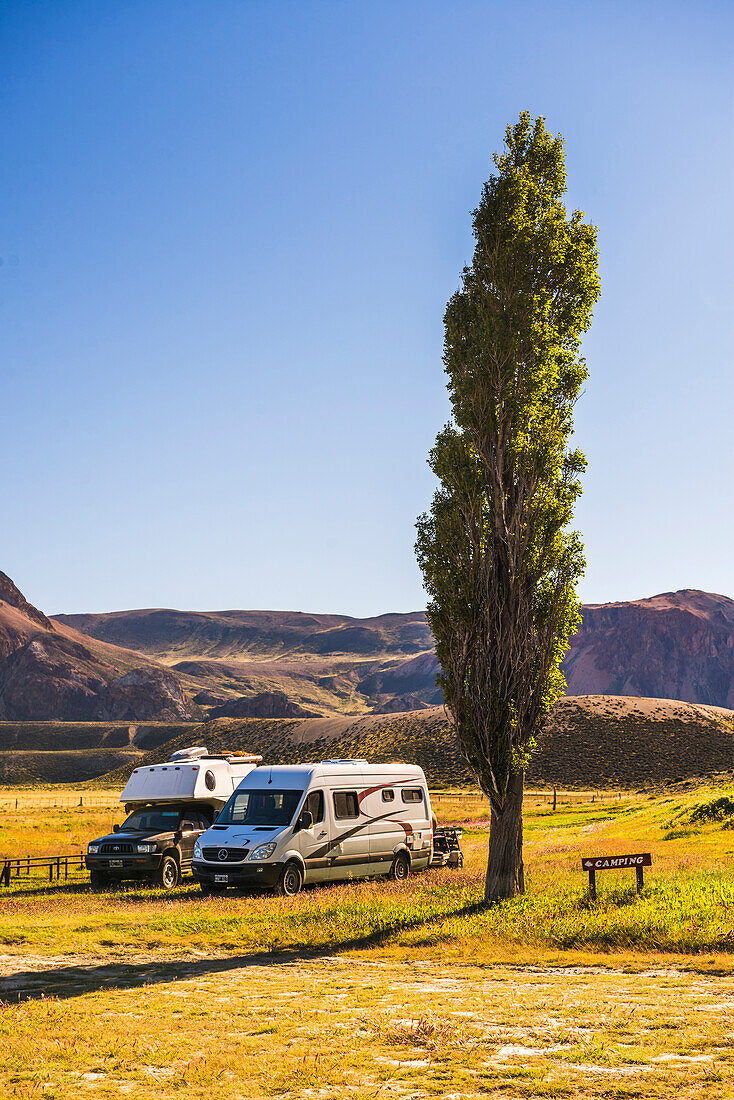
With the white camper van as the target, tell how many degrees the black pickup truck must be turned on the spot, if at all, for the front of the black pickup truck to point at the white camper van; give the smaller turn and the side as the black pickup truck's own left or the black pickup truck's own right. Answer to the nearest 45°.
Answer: approximately 90° to the black pickup truck's own left

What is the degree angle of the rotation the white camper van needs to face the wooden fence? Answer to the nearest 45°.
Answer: approximately 90° to its right

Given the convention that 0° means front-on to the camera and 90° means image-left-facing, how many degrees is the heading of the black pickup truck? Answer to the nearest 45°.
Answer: approximately 45°

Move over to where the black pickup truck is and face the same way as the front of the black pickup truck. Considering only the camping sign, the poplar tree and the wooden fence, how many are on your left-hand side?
2

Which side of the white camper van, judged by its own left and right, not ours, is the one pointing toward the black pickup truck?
right

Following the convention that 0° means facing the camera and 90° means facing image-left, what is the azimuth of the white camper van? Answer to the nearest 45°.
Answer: approximately 45°

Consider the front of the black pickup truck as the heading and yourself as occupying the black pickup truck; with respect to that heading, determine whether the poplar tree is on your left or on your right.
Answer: on your left

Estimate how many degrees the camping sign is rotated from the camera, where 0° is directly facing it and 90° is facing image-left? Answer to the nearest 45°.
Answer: approximately 0°

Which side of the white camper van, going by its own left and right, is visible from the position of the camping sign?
left
